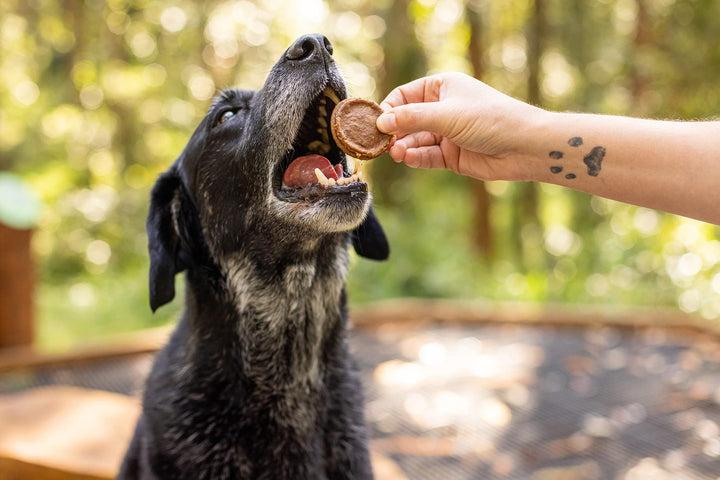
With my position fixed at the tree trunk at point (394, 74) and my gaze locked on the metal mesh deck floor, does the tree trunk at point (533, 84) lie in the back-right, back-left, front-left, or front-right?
front-left

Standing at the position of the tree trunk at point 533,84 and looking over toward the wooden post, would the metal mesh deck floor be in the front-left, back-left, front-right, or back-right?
front-left

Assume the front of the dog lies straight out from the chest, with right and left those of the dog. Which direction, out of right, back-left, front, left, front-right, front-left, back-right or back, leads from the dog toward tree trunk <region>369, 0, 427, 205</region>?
back-left

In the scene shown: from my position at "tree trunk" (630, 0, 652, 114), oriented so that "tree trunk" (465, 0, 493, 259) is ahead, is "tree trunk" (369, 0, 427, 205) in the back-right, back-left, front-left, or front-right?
front-left

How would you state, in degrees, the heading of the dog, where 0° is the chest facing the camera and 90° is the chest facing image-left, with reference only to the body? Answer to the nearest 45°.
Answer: approximately 315°

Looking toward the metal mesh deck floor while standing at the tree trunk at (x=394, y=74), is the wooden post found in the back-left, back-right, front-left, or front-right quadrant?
front-right
